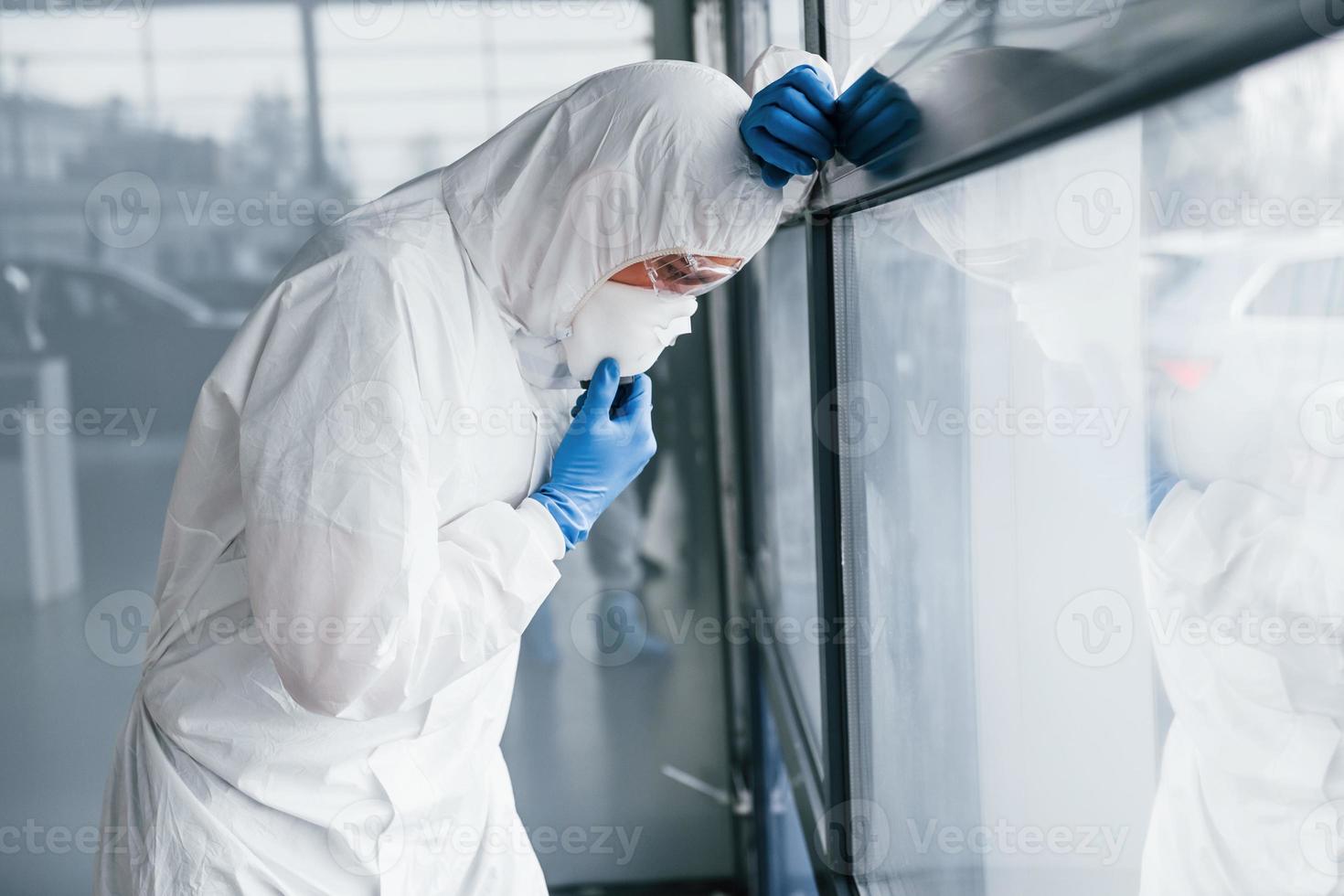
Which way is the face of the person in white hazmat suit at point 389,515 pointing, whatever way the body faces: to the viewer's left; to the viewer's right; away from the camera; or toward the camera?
to the viewer's right

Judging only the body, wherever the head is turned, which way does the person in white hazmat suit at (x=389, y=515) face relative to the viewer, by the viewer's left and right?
facing to the right of the viewer

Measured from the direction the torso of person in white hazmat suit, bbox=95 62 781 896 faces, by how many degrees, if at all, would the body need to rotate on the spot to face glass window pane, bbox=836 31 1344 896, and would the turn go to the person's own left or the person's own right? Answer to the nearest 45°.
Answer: approximately 45° to the person's own right
